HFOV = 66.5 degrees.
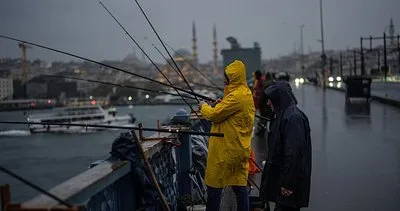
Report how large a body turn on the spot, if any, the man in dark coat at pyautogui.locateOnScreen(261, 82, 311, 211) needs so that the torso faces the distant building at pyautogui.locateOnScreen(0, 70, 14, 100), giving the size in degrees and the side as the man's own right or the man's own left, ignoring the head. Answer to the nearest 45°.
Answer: approximately 45° to the man's own right

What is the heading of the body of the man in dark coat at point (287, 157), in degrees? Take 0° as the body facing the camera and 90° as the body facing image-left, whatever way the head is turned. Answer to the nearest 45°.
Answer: approximately 90°

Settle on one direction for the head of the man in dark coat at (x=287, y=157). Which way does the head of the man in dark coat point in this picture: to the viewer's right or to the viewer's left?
to the viewer's left
